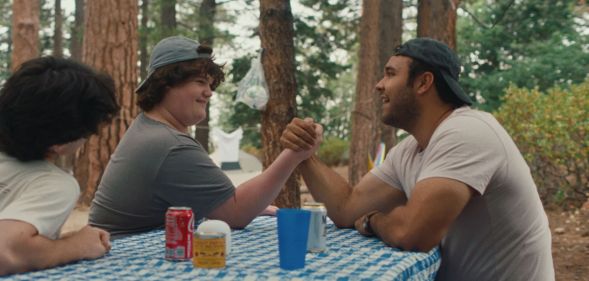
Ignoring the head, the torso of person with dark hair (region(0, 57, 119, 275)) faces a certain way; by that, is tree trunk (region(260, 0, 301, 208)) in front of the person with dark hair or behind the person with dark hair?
in front

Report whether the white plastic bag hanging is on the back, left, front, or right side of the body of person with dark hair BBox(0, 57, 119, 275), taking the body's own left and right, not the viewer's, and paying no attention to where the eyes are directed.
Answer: front

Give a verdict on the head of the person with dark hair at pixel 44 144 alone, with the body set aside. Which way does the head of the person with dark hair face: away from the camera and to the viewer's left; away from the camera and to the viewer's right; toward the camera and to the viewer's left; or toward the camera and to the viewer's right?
away from the camera and to the viewer's right

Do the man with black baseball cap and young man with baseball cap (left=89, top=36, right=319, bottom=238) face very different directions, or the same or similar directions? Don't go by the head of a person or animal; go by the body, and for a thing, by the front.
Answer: very different directions

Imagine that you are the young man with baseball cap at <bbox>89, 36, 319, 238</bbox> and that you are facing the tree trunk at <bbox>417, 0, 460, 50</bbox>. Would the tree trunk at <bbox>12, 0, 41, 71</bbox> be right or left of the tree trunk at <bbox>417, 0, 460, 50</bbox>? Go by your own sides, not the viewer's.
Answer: left

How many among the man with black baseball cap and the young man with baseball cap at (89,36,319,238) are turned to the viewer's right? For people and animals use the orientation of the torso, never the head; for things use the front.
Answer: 1

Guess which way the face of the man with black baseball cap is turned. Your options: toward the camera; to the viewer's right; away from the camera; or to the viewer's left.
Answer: to the viewer's left

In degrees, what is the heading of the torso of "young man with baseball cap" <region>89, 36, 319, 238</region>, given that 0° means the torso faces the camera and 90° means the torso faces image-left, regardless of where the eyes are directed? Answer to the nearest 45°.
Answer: approximately 270°

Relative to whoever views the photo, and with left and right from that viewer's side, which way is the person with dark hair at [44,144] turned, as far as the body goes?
facing away from the viewer and to the right of the viewer

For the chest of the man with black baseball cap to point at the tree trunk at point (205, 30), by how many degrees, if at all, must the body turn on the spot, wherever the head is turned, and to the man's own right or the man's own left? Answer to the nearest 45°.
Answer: approximately 90° to the man's own right

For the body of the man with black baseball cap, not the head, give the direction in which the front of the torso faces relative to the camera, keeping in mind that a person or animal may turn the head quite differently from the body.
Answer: to the viewer's left

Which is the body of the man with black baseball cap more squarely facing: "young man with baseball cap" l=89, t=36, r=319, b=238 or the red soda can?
the young man with baseball cap

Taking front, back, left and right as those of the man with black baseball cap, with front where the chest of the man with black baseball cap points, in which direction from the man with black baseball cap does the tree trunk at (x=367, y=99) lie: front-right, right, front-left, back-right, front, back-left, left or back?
right

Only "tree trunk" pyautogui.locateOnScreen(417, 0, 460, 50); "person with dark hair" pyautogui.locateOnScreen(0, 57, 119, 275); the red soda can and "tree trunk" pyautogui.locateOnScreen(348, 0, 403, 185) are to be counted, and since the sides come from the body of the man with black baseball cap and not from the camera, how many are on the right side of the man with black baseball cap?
2

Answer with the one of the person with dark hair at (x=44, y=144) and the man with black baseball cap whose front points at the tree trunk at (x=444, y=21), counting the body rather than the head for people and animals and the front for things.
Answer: the person with dark hair
